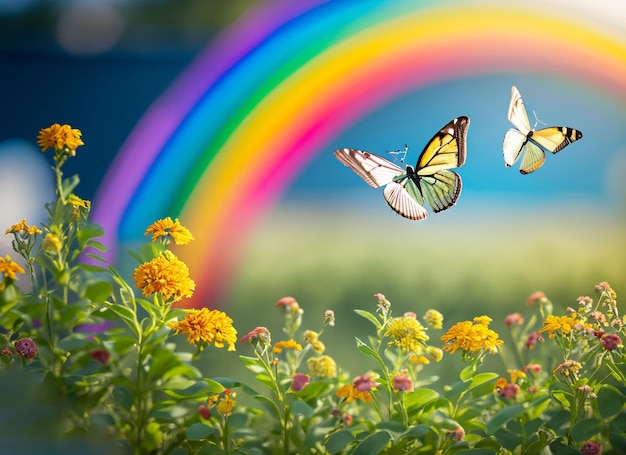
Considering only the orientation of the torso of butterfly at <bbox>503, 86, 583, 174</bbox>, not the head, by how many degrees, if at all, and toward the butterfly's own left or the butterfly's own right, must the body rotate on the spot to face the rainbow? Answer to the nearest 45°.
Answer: approximately 135° to the butterfly's own left

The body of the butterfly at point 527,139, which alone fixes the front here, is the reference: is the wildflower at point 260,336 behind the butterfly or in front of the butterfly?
behind

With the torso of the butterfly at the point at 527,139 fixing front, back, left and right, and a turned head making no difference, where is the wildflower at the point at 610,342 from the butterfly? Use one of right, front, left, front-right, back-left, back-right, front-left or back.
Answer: back-right

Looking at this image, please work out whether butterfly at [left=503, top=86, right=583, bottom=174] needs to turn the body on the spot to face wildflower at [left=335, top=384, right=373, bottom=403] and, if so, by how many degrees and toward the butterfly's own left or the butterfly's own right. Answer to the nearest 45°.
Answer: approximately 180°

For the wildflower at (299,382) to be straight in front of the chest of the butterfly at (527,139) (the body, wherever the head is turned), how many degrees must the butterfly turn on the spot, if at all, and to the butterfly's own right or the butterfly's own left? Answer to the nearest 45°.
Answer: approximately 180°

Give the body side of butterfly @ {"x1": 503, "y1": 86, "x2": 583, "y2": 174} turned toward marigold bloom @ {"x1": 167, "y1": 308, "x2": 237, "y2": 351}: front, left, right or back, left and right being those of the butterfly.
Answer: back

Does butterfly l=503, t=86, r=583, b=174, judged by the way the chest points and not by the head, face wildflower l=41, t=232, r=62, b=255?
no

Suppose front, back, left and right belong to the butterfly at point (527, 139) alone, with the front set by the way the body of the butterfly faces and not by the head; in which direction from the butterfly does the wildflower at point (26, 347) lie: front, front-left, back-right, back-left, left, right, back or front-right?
back

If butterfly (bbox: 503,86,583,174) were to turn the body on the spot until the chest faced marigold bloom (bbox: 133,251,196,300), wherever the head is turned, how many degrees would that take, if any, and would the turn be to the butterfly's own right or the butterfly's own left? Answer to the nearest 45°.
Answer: approximately 180°

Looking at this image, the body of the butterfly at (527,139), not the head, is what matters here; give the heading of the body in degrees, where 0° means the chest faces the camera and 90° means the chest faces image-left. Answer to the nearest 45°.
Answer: approximately 225°

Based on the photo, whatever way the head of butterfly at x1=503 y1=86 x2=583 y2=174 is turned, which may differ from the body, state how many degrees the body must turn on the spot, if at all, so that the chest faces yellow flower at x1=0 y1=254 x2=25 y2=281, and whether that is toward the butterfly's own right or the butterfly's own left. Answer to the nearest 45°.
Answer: approximately 180°

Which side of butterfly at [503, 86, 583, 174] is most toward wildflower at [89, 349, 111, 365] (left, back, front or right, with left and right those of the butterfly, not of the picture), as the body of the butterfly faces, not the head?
back

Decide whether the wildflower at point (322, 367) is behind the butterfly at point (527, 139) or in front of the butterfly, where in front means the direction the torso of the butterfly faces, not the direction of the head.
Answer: behind

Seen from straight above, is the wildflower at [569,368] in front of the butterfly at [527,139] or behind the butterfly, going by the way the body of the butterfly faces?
behind

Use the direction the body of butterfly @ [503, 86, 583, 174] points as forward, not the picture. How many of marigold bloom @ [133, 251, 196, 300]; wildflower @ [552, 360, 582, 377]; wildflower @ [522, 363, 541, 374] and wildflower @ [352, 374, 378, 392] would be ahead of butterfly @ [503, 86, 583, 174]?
0

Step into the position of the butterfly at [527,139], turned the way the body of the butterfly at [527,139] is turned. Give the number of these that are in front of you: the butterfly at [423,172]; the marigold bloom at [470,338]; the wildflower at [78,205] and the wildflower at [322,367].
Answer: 0

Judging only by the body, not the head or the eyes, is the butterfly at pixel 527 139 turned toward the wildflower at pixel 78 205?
no

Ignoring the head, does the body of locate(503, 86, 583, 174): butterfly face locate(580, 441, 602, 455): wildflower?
no
